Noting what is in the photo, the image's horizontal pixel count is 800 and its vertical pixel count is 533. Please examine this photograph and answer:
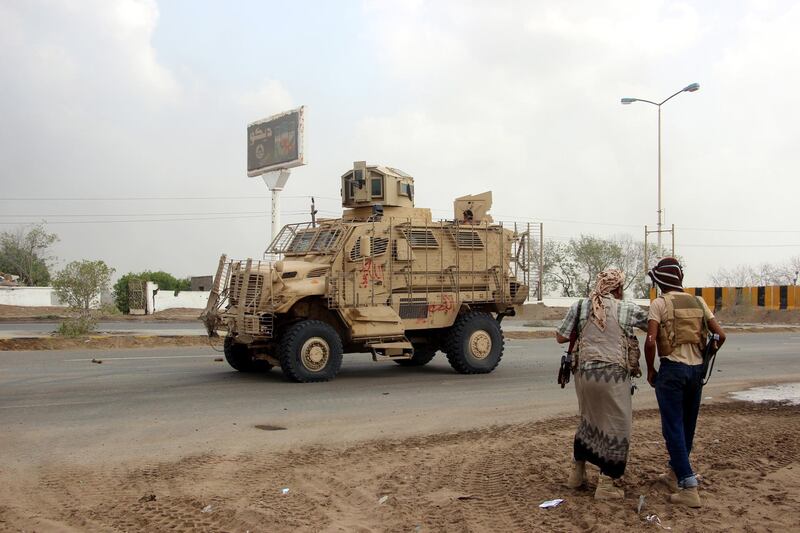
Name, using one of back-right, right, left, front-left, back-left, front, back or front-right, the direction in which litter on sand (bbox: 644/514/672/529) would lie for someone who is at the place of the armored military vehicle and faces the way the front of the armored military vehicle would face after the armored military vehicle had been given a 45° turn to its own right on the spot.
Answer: left

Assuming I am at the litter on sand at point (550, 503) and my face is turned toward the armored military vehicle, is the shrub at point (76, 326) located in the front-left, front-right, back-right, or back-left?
front-left

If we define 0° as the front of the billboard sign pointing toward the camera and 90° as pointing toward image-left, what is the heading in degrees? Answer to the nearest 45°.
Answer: approximately 45°

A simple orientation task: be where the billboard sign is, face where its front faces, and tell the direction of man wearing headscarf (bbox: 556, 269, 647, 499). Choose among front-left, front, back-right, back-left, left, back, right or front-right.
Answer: front-left

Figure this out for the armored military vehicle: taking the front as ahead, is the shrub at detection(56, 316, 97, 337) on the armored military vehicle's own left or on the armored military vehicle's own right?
on the armored military vehicle's own right

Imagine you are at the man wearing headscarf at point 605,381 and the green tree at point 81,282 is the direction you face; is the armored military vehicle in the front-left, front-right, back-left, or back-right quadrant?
front-right

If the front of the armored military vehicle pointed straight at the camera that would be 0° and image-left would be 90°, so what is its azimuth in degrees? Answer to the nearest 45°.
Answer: approximately 45°

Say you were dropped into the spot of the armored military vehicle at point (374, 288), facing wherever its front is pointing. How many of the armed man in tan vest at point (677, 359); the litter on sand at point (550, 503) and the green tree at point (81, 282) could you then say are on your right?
1

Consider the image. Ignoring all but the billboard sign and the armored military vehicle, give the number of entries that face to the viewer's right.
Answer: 0

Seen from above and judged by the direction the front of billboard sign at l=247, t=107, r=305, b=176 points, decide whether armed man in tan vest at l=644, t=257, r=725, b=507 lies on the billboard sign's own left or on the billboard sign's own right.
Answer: on the billboard sign's own left

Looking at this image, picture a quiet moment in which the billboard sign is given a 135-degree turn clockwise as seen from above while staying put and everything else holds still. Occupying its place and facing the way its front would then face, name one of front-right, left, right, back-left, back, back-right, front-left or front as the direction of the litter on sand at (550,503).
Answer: back
